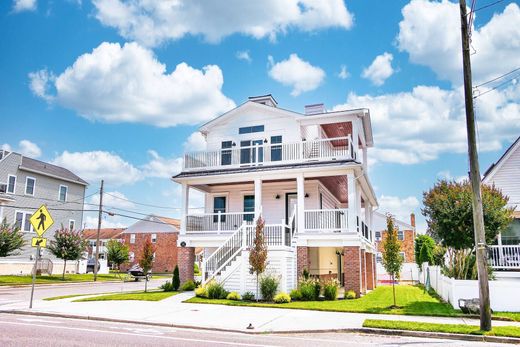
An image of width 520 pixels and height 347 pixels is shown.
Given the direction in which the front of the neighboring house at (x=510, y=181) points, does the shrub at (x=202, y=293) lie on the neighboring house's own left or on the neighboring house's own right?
on the neighboring house's own right

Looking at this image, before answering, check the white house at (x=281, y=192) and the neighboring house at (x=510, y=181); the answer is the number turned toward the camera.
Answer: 2

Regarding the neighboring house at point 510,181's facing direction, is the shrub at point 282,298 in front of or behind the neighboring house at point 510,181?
in front

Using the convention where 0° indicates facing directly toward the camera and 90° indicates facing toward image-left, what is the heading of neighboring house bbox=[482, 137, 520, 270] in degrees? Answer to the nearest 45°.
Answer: approximately 0°

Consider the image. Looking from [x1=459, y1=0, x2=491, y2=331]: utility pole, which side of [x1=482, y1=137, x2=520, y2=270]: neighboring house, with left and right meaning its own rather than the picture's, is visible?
front

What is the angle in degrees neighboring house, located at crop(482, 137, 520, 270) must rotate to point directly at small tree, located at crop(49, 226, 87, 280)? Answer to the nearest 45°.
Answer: approximately 90° to its right

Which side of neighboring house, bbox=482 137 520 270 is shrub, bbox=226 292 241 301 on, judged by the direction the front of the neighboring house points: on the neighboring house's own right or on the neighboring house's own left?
on the neighboring house's own right

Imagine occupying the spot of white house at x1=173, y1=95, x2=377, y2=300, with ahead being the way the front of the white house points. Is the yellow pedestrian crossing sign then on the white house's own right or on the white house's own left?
on the white house's own right

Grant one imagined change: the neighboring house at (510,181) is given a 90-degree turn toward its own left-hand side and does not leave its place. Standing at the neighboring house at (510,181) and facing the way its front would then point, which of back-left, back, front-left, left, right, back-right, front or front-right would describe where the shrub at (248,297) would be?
back-right

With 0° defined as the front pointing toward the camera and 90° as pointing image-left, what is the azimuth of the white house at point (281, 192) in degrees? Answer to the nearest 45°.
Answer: approximately 0°

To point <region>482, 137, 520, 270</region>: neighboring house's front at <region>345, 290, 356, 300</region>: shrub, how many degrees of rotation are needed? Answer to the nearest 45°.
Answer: approximately 45° to its right

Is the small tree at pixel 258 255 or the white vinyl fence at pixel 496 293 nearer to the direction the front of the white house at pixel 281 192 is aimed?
the small tree
